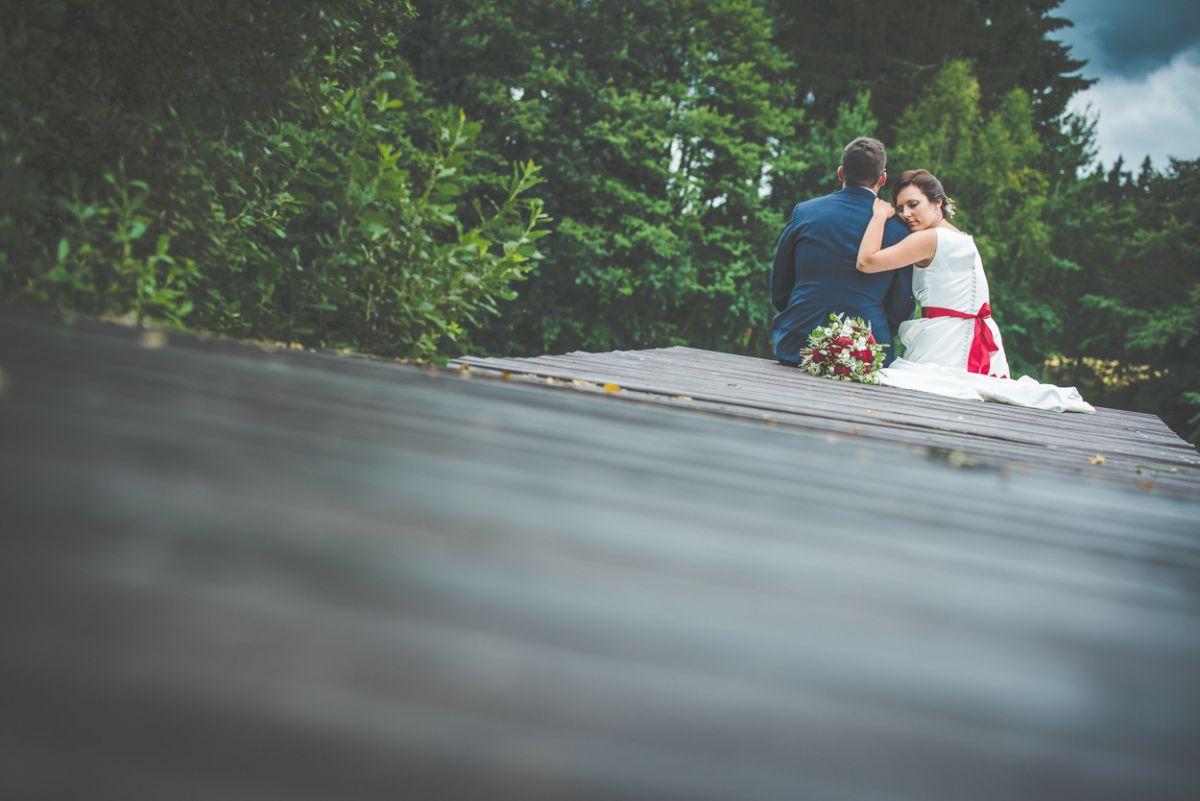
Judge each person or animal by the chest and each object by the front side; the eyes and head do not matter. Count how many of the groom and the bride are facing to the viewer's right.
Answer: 0

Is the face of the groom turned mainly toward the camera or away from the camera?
away from the camera

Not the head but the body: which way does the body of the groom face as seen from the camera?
away from the camera

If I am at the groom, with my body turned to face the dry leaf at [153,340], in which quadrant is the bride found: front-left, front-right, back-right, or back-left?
back-left

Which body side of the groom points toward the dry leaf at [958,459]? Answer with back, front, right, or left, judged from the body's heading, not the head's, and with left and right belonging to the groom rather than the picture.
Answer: back

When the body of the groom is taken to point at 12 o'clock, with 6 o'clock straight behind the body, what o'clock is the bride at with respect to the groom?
The bride is roughly at 2 o'clock from the groom.
